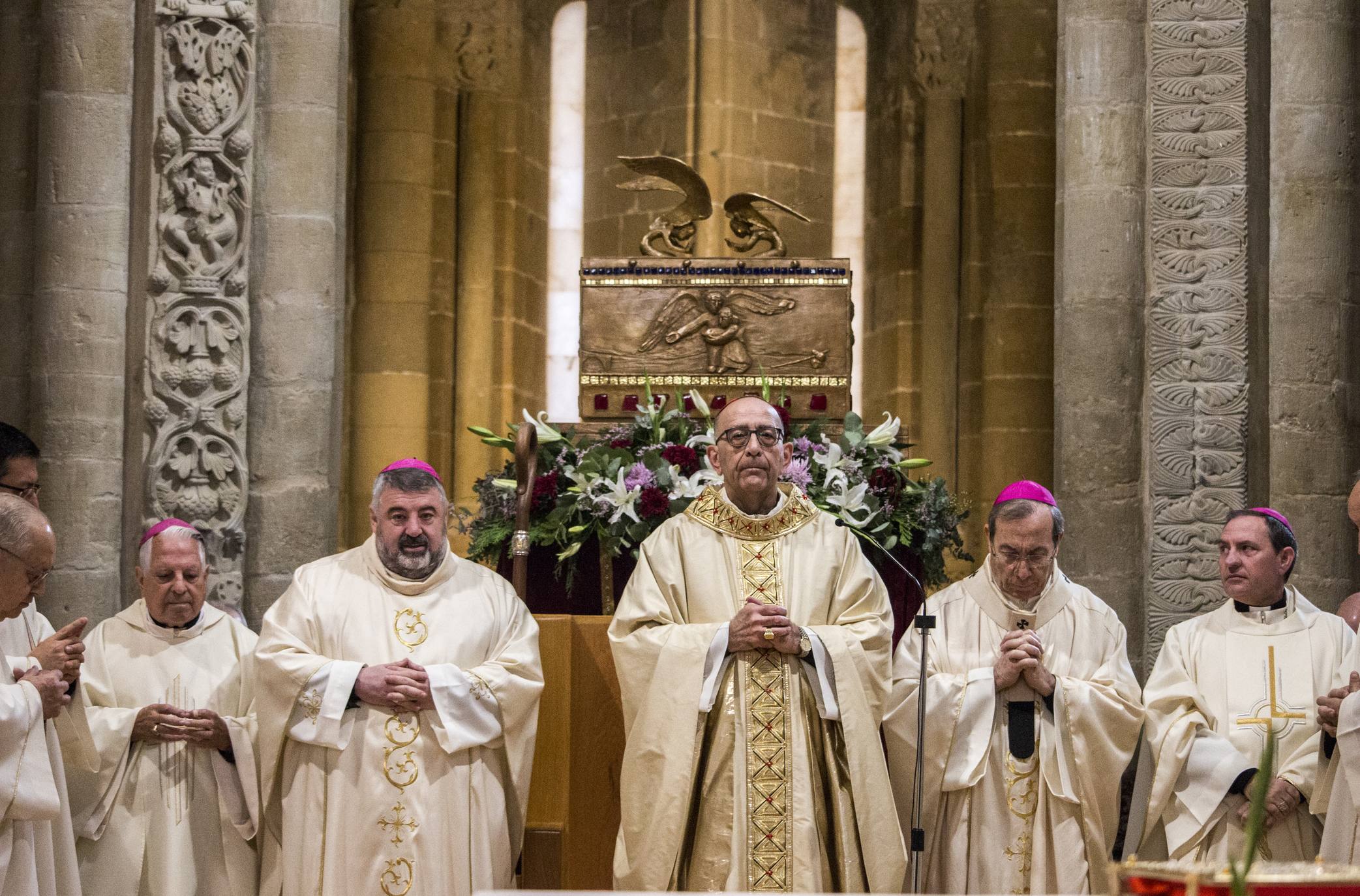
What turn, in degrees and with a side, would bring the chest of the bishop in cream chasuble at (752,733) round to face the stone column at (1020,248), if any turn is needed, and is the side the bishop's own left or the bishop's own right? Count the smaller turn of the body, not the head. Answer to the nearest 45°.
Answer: approximately 180°

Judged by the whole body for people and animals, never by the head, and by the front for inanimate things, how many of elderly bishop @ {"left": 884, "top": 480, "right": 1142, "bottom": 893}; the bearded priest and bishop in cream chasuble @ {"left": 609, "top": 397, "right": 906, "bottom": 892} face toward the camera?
3

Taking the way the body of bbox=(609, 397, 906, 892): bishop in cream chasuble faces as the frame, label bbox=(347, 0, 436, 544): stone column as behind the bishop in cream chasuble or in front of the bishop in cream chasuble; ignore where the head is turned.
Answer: behind

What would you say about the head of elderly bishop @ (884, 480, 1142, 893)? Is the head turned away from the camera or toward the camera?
toward the camera

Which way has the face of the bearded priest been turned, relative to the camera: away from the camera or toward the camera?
toward the camera

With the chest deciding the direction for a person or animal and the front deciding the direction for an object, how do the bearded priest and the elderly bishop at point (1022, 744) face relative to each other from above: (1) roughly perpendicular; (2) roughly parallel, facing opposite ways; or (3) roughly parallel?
roughly parallel

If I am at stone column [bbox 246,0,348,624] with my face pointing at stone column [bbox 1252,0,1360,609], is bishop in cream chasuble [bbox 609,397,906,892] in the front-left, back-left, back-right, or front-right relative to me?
front-right

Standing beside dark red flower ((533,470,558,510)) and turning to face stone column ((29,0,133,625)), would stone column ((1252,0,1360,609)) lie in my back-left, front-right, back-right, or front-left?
back-right

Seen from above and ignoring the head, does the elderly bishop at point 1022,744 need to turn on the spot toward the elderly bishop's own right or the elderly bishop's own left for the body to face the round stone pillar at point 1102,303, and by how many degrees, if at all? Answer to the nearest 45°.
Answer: approximately 180°

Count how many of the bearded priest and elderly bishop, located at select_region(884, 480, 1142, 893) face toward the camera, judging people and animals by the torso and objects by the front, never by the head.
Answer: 2

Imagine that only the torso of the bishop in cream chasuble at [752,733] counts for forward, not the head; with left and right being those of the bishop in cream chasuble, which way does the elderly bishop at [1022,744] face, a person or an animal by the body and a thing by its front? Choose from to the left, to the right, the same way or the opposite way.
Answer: the same way

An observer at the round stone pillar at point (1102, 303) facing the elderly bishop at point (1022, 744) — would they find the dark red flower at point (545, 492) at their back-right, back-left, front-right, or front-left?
front-right

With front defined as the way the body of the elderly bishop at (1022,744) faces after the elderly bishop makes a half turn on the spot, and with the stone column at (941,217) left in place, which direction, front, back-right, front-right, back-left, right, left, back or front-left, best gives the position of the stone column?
front

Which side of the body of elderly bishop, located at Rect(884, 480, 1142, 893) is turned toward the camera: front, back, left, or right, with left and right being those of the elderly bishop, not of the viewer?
front

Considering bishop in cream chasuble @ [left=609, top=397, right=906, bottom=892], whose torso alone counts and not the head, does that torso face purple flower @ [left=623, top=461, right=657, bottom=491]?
no

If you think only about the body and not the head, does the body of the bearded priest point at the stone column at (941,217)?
no

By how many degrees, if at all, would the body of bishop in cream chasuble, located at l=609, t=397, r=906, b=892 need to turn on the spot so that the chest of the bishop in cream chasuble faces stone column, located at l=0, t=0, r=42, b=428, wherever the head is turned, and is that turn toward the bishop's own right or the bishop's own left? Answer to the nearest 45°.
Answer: approximately 135° to the bishop's own right

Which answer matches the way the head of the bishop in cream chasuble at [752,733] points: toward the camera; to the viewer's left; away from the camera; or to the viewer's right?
toward the camera
